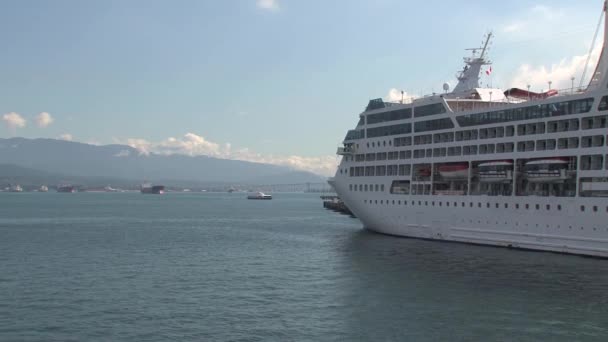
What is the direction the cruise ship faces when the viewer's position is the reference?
facing away from the viewer and to the left of the viewer
